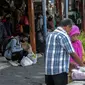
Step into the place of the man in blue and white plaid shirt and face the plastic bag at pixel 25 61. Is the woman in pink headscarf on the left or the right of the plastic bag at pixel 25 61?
right

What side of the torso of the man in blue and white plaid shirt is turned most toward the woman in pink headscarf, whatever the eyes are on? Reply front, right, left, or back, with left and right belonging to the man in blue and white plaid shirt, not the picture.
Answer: front

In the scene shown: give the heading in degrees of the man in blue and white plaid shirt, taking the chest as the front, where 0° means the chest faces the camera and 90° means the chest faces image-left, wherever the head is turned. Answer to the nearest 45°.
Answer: approximately 225°

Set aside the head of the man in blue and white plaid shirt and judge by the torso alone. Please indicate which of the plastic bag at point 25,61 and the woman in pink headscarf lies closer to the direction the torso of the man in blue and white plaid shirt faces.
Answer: the woman in pink headscarf

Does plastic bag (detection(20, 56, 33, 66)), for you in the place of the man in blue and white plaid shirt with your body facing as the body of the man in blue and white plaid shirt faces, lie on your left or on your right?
on your left
